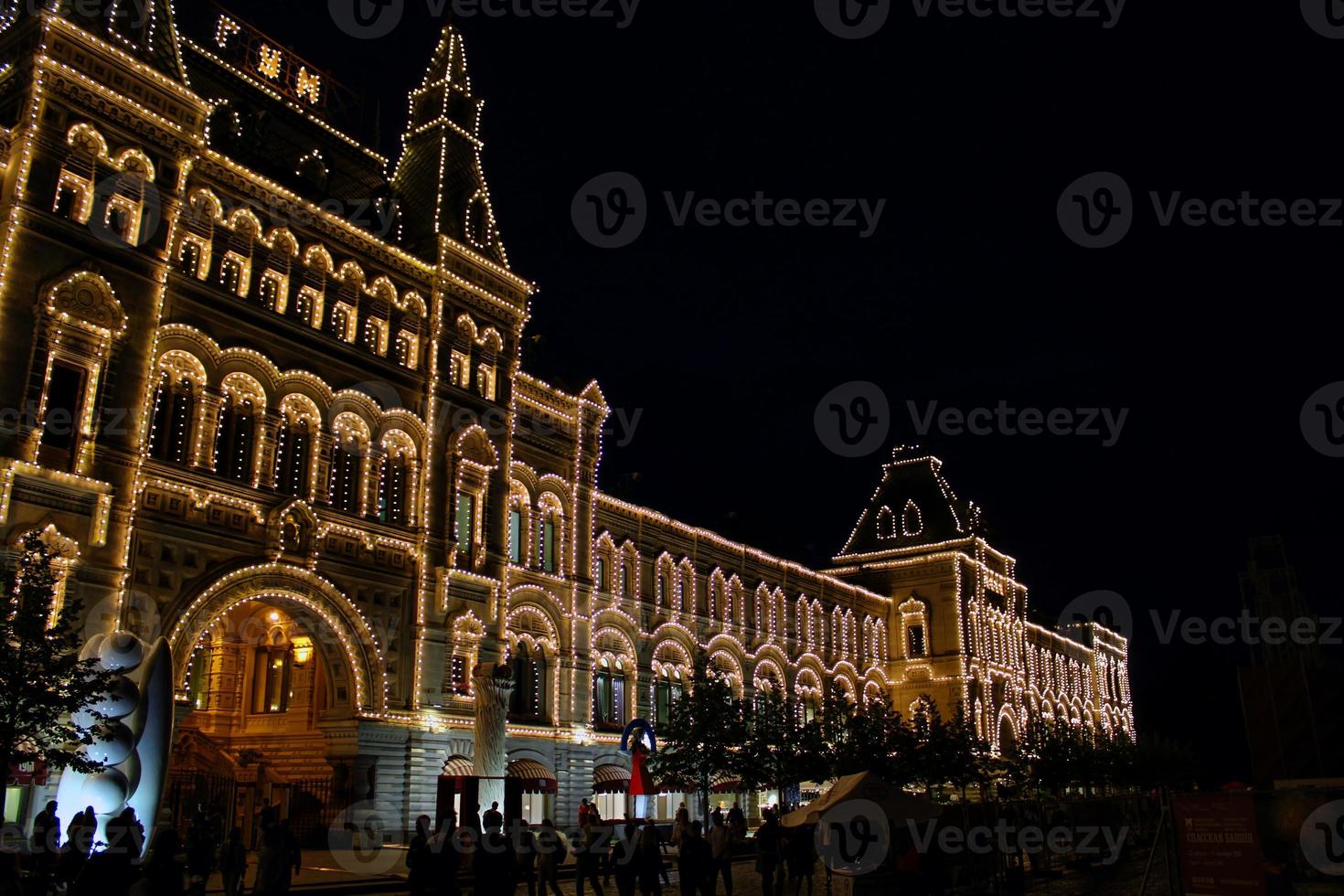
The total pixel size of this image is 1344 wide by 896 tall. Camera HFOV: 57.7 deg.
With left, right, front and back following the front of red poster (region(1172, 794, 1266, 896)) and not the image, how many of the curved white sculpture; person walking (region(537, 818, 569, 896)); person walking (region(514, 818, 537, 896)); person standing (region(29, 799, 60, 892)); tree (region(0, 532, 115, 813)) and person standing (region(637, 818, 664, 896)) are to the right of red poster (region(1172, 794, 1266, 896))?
6

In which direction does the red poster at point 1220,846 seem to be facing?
toward the camera

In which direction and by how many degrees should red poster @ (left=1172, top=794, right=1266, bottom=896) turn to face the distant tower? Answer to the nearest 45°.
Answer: approximately 180°

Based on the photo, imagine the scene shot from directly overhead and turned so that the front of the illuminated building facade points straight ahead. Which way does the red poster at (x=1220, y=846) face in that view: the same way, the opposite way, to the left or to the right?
to the right

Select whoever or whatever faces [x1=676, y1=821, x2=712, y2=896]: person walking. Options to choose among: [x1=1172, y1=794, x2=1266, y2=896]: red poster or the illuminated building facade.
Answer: the illuminated building facade

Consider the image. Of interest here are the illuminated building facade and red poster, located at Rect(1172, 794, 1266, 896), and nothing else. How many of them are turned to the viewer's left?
0

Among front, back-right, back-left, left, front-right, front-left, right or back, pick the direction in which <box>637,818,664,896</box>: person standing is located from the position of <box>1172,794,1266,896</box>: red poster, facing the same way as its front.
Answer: right

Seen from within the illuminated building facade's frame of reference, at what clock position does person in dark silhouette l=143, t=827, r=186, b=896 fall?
The person in dark silhouette is roughly at 1 o'clock from the illuminated building facade.

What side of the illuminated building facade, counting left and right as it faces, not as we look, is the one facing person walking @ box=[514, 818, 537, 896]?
front

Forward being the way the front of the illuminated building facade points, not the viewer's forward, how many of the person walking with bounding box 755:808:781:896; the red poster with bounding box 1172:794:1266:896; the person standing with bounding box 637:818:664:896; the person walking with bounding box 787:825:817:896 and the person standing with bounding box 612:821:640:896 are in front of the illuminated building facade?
5

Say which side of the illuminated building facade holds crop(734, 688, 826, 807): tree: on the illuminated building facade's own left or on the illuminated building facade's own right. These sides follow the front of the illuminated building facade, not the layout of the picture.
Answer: on the illuminated building facade's own left

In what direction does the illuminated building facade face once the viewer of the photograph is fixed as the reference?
facing the viewer and to the right of the viewer

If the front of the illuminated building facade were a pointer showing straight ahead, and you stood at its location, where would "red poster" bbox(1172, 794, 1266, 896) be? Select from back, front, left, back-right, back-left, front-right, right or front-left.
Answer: front

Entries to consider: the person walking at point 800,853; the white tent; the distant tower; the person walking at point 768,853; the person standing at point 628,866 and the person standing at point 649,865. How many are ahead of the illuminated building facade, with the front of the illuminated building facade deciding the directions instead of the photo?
6

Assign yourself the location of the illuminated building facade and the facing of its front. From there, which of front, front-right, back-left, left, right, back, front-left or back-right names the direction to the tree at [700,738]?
left

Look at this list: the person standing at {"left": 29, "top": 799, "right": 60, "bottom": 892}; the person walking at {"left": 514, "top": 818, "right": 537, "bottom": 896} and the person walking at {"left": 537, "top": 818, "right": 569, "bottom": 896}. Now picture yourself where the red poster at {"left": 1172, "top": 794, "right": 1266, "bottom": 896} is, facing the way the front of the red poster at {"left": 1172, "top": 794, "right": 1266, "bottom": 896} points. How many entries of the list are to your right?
3
